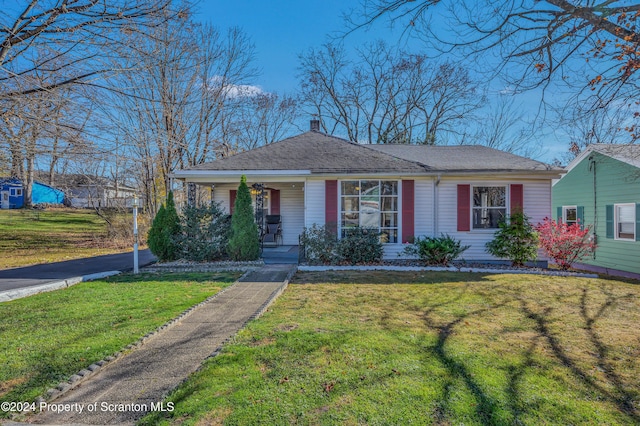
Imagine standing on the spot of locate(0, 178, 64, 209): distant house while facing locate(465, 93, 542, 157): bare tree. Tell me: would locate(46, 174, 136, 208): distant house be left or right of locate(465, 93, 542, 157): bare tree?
left

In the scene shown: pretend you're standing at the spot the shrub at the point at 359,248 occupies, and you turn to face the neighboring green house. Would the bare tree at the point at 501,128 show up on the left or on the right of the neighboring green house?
left

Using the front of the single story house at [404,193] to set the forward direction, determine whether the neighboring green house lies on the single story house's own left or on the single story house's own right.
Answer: on the single story house's own left

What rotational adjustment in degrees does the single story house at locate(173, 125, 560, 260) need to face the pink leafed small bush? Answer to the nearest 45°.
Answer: approximately 90° to its left

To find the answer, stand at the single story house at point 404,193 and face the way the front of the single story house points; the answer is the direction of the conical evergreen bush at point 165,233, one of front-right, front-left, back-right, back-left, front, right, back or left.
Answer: right

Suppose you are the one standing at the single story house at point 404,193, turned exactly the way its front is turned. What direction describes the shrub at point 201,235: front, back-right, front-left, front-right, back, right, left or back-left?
right

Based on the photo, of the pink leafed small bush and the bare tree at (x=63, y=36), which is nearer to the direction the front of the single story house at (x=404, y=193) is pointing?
the bare tree

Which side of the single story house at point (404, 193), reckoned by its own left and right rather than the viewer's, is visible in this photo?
front

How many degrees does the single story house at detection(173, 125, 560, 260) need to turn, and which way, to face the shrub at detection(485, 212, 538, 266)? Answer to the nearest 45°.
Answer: approximately 90° to its left

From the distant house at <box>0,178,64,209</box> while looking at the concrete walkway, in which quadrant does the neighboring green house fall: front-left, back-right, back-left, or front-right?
front-left

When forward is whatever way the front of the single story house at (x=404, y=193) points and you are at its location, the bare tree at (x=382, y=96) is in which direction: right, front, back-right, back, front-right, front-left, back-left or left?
back
